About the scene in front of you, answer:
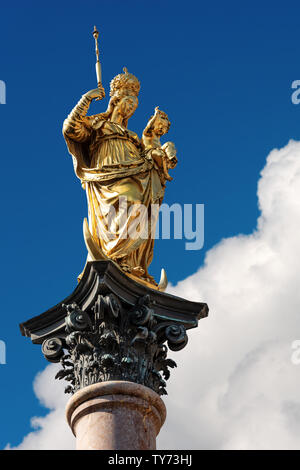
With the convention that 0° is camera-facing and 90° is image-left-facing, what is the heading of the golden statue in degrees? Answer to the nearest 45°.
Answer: approximately 315°
